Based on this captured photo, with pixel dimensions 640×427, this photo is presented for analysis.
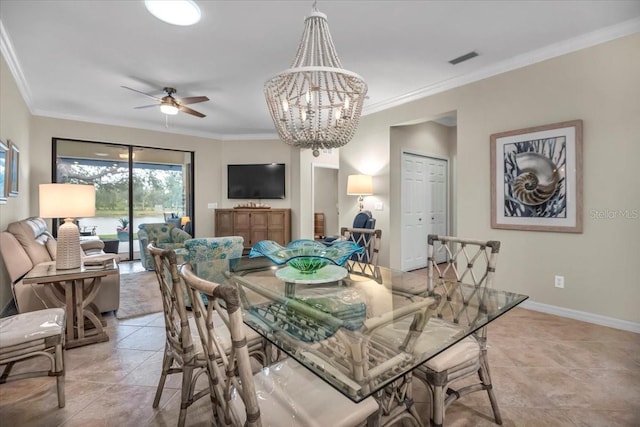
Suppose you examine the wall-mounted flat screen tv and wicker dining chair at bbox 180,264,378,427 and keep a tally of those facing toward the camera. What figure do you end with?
1

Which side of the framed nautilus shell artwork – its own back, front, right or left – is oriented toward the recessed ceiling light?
front

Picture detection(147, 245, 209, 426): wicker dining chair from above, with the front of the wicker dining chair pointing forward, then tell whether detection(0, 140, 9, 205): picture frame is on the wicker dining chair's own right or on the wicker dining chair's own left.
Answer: on the wicker dining chair's own left

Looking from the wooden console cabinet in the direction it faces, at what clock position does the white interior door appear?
The white interior door is roughly at 10 o'clock from the wooden console cabinet.

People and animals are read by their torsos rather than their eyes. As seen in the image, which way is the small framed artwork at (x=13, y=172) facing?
to the viewer's right

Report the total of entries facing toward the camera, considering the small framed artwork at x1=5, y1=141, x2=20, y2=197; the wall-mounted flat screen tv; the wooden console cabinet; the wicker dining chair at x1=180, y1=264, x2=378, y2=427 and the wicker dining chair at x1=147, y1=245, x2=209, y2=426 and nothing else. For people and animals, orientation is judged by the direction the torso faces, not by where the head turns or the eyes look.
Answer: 2

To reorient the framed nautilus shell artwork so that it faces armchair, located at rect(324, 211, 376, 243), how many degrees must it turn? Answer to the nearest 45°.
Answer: approximately 45° to its right

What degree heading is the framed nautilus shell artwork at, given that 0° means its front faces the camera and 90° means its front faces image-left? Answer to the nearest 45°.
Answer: approximately 45°

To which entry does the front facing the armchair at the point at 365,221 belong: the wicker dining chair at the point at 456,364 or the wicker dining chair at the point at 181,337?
the wicker dining chair at the point at 181,337

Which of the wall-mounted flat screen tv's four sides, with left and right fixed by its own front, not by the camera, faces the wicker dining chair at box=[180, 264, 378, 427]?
front

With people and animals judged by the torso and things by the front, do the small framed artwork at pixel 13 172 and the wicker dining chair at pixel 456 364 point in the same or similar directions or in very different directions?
very different directions

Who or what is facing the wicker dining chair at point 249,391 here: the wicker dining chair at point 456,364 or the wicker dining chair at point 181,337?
the wicker dining chair at point 456,364

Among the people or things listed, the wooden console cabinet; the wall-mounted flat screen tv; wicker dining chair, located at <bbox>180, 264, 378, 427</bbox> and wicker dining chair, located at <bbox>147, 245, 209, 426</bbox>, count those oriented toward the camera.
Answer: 2
